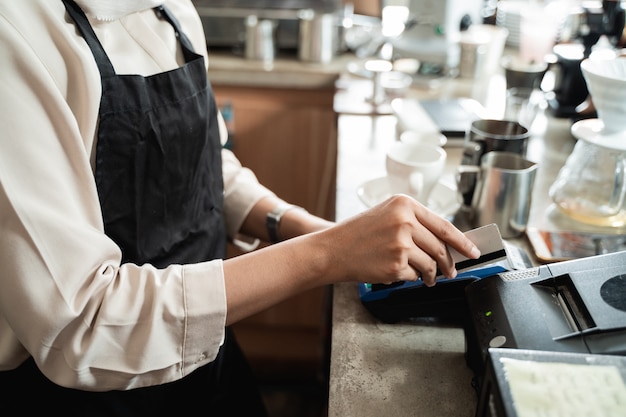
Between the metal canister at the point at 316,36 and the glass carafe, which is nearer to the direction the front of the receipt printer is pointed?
the metal canister

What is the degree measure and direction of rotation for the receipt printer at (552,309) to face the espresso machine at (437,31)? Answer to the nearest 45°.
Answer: approximately 45° to its right

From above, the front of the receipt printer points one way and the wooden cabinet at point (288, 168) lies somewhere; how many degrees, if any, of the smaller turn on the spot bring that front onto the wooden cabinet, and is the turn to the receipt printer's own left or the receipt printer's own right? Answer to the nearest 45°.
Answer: approximately 45° to the receipt printer's own right

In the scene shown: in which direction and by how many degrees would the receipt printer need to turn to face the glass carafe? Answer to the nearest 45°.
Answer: approximately 90° to its right

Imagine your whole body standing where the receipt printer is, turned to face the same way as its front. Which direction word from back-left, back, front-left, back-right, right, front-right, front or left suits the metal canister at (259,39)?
front-right

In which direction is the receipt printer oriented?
to the viewer's left

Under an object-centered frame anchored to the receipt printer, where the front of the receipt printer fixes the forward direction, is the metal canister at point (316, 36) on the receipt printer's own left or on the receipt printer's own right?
on the receipt printer's own right

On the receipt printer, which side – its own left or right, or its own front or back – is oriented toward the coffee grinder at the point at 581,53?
right
